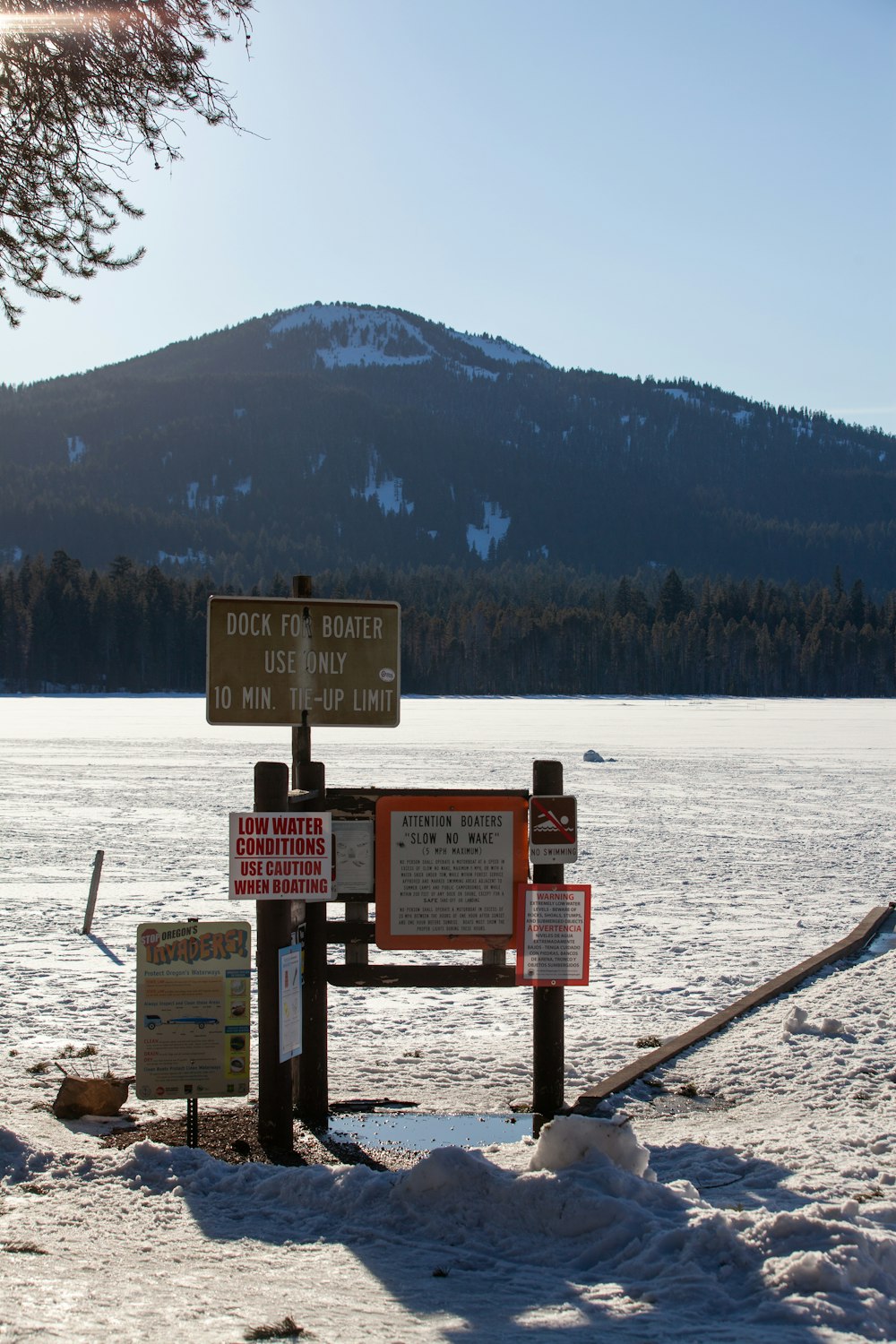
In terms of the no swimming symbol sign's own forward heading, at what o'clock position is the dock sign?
The dock sign is roughly at 3 o'clock from the no swimming symbol sign.

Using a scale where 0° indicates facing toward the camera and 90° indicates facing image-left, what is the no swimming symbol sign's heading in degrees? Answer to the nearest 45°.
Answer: approximately 0°

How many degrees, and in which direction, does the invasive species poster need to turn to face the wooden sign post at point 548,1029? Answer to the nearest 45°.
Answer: approximately 90° to its left

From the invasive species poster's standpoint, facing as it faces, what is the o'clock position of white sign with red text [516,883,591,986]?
The white sign with red text is roughly at 9 o'clock from the invasive species poster.

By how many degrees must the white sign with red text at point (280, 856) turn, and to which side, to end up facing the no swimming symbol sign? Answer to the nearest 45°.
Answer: approximately 90° to its left
